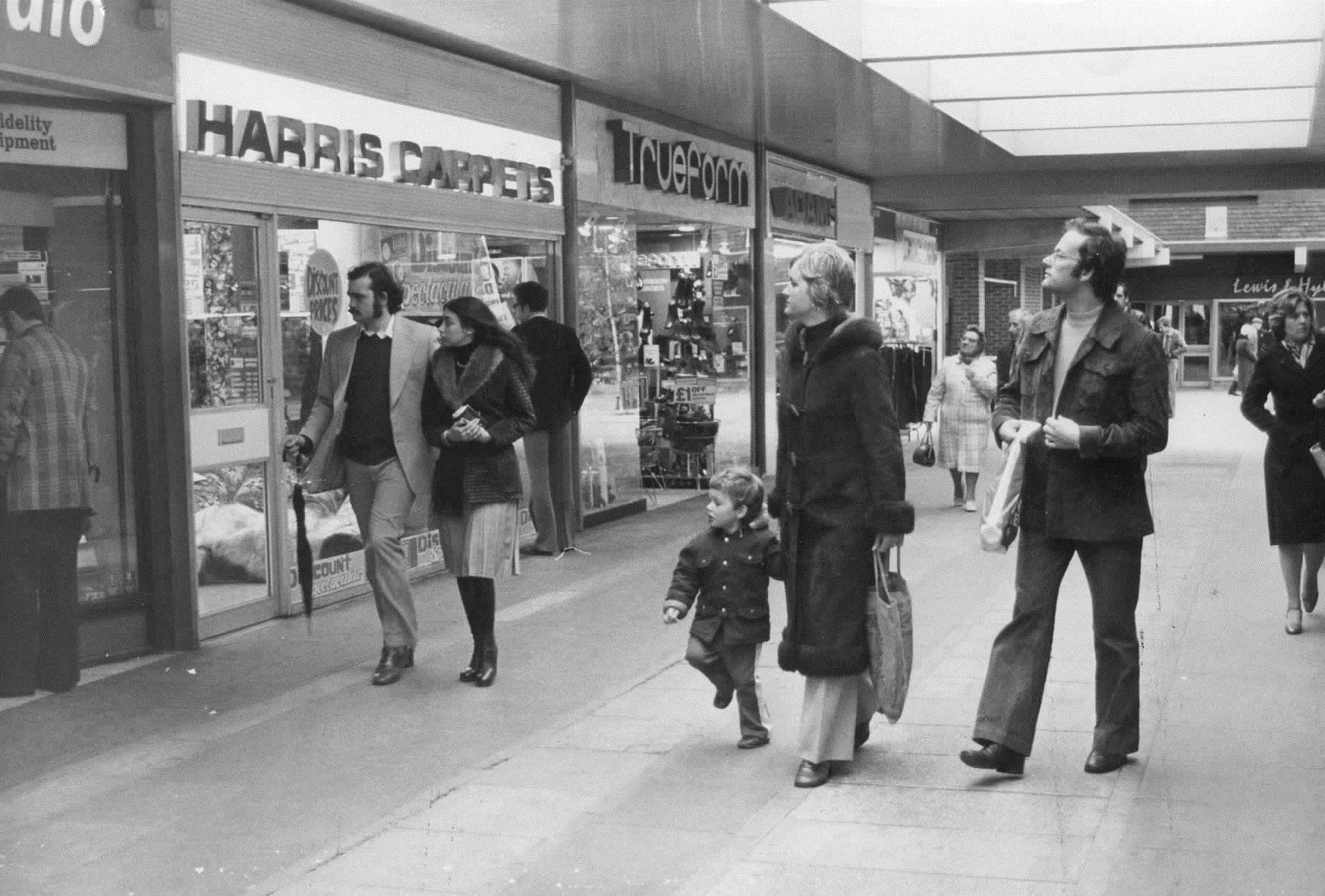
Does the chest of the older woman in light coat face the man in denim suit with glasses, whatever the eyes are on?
yes

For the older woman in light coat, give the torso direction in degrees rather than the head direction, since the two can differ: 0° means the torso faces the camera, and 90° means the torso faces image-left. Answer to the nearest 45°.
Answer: approximately 0°

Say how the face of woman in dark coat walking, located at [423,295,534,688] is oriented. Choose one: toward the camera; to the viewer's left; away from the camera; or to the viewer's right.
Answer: to the viewer's left

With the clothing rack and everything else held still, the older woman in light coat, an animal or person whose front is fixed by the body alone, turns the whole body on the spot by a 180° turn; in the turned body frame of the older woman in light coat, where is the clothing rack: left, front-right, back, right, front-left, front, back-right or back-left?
front

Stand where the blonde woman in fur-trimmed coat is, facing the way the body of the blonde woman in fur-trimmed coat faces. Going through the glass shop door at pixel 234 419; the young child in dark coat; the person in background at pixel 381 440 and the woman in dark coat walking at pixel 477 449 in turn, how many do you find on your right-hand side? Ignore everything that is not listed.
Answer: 4

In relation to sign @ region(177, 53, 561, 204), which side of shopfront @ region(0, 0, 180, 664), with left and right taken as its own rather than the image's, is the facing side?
left

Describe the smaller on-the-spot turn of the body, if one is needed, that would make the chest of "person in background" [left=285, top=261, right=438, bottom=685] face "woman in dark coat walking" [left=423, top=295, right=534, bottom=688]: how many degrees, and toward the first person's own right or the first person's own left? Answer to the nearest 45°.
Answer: approximately 135° to the first person's own left

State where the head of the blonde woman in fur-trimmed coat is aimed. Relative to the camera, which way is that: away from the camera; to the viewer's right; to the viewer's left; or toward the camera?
to the viewer's left

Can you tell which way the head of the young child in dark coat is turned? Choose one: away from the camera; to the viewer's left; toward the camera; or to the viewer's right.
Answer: to the viewer's left

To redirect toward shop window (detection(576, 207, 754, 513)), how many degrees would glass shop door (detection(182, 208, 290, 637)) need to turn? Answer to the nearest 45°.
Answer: approximately 90° to its left

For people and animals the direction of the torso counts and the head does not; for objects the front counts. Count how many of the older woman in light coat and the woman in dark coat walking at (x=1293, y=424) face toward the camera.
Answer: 2

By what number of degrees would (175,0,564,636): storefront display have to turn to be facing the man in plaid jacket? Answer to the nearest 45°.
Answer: approximately 90° to its right

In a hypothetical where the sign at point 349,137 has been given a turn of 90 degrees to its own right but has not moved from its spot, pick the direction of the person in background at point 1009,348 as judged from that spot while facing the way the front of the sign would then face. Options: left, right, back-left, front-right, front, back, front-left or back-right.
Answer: back

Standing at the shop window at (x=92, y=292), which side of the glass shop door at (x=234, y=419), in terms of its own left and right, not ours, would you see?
right
